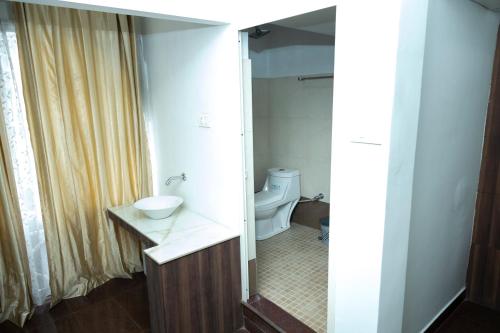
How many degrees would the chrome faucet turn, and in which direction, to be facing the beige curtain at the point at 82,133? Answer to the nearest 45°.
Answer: approximately 45° to its right

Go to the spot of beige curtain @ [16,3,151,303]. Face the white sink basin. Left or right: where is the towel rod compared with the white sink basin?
left

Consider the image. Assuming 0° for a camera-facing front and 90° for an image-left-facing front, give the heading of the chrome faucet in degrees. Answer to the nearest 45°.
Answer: approximately 45°

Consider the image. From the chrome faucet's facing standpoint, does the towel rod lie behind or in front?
behind

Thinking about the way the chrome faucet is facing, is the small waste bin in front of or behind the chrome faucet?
behind

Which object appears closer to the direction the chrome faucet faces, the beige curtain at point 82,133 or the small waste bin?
the beige curtain
